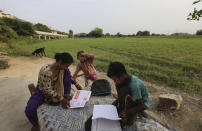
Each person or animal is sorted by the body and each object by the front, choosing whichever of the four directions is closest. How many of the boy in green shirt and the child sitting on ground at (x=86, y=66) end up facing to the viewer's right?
0

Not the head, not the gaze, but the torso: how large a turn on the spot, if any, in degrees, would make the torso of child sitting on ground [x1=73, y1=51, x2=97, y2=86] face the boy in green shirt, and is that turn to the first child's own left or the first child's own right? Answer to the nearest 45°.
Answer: approximately 45° to the first child's own left

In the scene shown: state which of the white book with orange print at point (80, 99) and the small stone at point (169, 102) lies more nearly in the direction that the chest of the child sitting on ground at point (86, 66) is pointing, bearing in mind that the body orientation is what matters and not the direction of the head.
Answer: the white book with orange print

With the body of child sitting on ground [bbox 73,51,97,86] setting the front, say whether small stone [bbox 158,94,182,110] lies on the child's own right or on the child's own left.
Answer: on the child's own left

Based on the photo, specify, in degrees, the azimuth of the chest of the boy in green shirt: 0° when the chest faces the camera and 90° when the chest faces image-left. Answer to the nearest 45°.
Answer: approximately 45°
